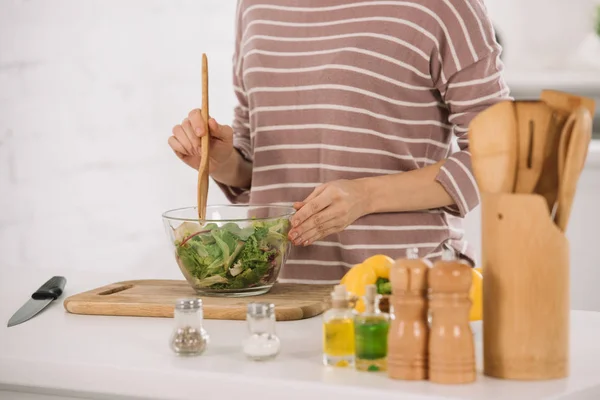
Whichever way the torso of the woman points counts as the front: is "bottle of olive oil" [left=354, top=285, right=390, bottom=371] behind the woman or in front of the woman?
in front

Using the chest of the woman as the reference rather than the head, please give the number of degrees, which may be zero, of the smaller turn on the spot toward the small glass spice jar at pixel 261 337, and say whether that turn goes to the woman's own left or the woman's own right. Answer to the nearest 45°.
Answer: approximately 45° to the woman's own left

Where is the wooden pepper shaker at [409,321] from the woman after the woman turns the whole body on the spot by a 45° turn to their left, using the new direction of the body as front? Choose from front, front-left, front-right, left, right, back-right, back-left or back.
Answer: front

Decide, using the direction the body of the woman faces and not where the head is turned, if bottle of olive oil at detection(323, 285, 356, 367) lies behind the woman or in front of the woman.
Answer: in front

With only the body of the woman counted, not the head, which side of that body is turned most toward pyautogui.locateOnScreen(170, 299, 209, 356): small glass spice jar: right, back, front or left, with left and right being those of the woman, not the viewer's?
front

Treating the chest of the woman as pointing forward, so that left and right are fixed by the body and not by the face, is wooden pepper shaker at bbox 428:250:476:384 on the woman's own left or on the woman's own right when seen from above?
on the woman's own left

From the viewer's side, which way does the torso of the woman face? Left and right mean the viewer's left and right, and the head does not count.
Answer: facing the viewer and to the left of the viewer

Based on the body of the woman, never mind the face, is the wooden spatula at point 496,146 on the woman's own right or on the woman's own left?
on the woman's own left

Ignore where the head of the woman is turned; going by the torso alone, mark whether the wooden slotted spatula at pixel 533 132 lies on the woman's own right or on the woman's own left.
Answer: on the woman's own left
